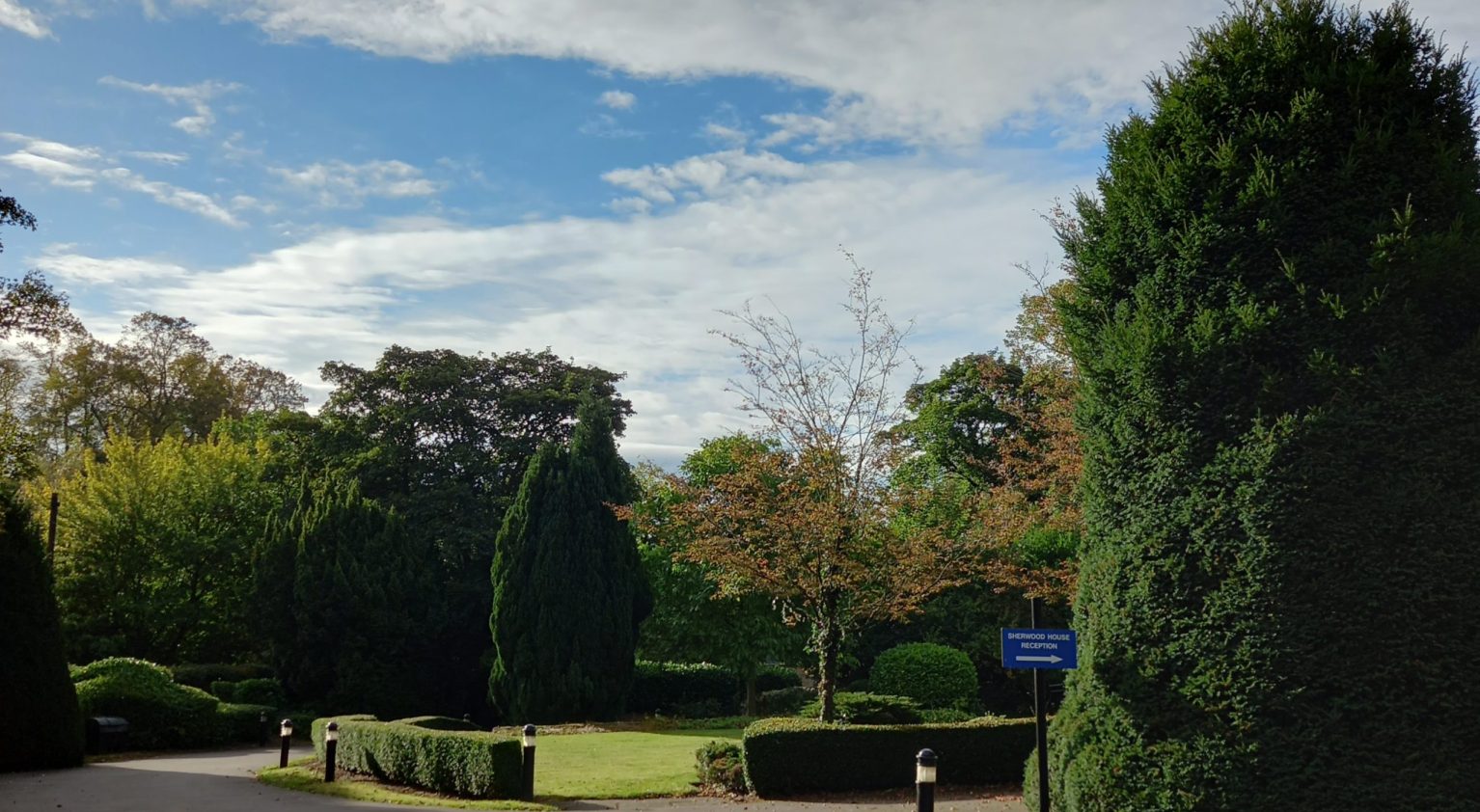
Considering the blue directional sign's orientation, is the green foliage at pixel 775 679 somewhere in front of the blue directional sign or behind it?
behind

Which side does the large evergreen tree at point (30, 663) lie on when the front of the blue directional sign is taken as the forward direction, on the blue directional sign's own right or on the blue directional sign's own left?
on the blue directional sign's own right

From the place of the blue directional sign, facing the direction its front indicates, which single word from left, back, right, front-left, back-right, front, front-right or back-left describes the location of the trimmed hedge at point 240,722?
back-right

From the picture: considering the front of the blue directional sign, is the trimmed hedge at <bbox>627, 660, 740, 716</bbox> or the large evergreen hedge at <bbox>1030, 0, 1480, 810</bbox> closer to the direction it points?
the large evergreen hedge

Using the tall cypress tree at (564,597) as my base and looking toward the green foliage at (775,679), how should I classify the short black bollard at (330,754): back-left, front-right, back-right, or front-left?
back-right

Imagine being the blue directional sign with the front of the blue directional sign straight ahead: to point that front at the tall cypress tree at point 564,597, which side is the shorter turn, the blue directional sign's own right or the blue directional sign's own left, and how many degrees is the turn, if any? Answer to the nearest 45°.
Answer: approximately 135° to the blue directional sign's own right

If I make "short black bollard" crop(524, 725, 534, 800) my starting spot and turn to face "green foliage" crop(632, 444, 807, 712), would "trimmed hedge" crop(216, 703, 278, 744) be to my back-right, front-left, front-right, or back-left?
front-left

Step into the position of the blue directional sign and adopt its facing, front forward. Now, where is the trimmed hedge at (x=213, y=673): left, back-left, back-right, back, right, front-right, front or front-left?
back-right

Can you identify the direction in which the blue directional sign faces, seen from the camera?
facing the viewer
